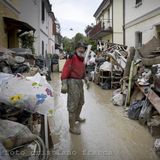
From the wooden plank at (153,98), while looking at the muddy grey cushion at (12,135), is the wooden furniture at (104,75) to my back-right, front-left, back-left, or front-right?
back-right

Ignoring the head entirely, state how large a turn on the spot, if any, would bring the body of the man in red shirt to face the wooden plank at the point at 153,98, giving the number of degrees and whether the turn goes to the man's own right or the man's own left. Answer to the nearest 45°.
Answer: approximately 45° to the man's own left

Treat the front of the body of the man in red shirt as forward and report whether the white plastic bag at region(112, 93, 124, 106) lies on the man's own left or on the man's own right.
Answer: on the man's own left

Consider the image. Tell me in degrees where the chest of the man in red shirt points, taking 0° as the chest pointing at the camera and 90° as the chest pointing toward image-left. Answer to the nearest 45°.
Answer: approximately 315°

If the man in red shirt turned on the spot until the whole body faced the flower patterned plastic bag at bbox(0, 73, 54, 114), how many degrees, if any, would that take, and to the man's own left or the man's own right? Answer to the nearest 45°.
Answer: approximately 45° to the man's own right

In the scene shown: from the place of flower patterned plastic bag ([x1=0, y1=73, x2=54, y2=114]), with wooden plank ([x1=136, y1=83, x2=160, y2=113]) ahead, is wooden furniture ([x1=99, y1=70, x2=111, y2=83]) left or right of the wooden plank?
left

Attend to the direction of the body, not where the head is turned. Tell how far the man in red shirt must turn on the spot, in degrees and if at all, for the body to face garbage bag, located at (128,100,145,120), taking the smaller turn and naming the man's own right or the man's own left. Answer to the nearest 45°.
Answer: approximately 90° to the man's own left

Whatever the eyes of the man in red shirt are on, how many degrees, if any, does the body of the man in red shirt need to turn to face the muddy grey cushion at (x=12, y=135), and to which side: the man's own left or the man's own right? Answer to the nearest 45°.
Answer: approximately 45° to the man's own right

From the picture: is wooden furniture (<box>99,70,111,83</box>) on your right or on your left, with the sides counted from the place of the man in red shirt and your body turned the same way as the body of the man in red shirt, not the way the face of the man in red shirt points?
on your left
